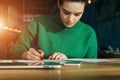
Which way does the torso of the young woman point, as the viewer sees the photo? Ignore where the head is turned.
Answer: toward the camera
